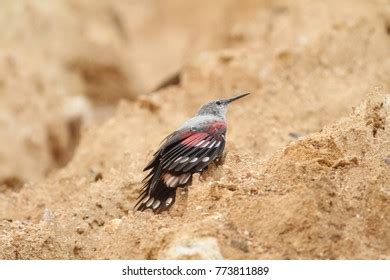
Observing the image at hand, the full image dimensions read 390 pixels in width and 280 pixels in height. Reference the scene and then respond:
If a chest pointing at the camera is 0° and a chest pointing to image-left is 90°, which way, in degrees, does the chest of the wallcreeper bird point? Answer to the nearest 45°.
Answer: approximately 270°
